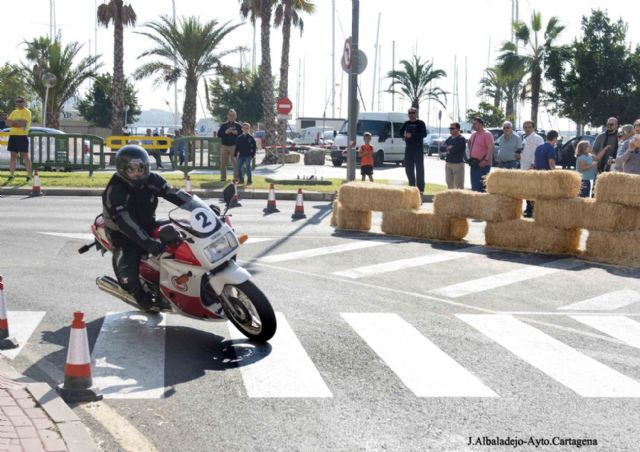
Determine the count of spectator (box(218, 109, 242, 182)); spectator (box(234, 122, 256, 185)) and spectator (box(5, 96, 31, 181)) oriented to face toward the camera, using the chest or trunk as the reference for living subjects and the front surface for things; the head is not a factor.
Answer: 3

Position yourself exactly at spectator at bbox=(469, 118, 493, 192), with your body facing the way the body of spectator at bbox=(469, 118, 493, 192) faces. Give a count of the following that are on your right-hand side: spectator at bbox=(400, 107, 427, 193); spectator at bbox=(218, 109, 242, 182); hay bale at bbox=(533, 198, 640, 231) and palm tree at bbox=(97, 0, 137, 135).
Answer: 3

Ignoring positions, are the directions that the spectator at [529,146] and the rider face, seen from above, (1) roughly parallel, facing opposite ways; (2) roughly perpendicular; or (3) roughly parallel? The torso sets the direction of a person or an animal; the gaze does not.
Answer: roughly perpendicular

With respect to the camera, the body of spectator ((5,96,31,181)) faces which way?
toward the camera

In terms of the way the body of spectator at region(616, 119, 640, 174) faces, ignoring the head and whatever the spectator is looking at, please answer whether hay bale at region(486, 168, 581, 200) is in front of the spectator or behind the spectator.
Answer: in front

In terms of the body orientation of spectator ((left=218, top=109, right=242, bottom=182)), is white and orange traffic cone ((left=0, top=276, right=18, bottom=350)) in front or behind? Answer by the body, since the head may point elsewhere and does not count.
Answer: in front

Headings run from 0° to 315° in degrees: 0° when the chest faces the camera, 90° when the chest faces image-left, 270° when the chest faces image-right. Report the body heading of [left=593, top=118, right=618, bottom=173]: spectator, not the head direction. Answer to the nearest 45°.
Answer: approximately 45°

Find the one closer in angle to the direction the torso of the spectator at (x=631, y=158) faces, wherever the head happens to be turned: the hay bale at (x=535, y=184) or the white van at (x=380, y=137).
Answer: the hay bale

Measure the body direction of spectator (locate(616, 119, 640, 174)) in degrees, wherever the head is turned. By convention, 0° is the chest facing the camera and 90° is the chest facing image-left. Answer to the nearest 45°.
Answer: approximately 45°

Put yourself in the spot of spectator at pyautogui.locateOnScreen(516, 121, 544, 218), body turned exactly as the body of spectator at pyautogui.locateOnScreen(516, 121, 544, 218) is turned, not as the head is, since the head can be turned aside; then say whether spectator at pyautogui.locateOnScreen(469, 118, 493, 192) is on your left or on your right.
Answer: on your right

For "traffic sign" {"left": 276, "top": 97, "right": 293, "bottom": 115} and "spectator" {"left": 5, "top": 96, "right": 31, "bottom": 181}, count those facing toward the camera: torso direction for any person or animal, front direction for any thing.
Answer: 2

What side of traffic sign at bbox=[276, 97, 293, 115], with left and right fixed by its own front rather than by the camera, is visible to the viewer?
front
